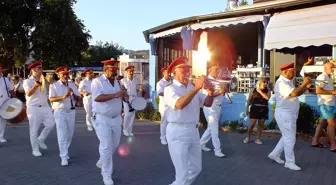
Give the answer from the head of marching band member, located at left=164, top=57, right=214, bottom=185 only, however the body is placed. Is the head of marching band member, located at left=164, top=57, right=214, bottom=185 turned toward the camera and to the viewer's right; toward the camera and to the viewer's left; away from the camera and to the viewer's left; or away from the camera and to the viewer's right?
toward the camera and to the viewer's right

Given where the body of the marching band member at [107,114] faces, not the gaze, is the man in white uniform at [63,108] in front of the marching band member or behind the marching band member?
behind

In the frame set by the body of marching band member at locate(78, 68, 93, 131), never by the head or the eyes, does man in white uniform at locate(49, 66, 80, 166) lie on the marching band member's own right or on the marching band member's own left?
on the marching band member's own right

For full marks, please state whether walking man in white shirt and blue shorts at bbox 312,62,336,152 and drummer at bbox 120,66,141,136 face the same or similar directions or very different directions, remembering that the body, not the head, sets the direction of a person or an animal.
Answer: same or similar directions

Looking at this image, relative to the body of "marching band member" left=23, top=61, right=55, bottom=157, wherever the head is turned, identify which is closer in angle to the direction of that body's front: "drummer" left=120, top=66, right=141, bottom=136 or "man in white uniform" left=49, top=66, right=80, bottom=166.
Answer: the man in white uniform

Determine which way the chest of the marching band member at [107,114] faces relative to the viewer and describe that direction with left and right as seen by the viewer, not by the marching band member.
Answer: facing the viewer and to the right of the viewer

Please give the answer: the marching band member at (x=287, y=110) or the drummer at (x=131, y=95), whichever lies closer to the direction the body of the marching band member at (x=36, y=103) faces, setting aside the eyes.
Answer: the marching band member
